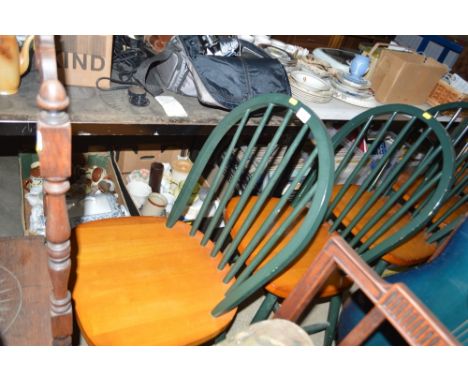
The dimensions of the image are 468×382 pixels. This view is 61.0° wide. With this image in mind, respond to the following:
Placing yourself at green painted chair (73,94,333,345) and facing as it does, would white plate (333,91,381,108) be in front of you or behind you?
behind

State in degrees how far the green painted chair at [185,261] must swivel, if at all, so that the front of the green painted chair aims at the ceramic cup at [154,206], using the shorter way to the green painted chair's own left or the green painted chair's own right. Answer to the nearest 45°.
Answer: approximately 135° to the green painted chair's own right

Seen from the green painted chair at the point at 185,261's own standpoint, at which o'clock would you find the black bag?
The black bag is roughly at 4 o'clock from the green painted chair.

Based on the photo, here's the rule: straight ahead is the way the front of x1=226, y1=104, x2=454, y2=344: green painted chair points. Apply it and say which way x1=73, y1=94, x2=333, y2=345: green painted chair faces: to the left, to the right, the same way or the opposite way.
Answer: the same way

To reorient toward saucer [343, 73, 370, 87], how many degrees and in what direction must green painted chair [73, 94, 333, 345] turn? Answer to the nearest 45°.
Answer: approximately 180°

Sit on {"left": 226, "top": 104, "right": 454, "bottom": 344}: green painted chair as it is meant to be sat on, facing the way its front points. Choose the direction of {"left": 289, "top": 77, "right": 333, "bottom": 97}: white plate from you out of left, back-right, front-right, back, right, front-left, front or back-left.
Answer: right

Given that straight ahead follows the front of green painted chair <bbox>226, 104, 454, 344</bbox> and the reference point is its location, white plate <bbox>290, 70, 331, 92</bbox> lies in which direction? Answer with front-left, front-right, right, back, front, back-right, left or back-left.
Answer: right

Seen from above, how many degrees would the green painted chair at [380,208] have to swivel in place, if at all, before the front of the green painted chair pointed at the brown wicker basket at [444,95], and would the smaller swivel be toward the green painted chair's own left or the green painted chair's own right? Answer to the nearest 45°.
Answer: approximately 135° to the green painted chair's own right

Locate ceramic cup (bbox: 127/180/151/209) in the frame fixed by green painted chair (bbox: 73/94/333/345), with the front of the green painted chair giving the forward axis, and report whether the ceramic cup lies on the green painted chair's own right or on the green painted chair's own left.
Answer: on the green painted chair's own right

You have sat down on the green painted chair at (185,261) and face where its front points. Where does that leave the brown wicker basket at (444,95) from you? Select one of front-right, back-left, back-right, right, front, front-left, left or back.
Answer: back

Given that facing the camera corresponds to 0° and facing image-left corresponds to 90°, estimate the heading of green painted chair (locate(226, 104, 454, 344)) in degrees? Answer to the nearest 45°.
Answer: approximately 45°

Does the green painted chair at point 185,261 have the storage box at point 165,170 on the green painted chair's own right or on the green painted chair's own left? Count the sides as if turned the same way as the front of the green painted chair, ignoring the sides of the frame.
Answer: on the green painted chair's own right

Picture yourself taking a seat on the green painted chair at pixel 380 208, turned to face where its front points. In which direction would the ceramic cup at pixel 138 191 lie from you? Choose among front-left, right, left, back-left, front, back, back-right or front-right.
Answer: front-right

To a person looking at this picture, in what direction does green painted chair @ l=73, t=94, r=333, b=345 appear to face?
facing the viewer and to the left of the viewer

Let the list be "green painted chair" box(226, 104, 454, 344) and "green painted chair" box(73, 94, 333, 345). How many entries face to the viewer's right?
0

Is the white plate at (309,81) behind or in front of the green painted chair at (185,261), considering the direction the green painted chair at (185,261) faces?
behind
